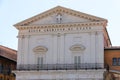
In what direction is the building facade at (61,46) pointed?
toward the camera

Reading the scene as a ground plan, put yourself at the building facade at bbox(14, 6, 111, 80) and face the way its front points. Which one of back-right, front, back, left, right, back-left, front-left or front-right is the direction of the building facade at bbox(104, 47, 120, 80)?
left
